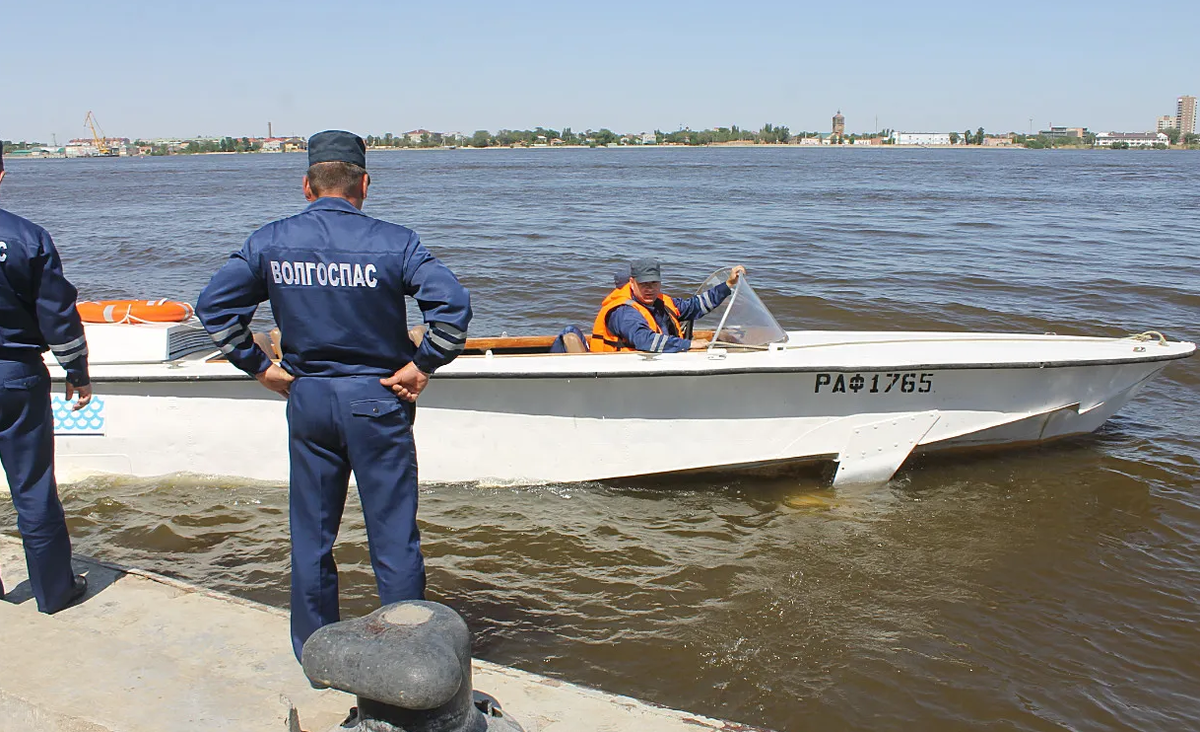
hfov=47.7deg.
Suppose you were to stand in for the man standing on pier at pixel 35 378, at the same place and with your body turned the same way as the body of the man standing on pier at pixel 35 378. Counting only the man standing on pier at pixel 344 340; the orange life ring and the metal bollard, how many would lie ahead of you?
1

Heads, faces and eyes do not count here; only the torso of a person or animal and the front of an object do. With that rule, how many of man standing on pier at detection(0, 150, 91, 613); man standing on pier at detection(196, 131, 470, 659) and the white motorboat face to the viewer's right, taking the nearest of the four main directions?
1

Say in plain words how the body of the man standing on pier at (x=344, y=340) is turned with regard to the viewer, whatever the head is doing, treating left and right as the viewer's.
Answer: facing away from the viewer

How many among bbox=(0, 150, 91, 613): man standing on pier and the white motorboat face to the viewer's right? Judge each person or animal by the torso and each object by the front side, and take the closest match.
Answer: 1

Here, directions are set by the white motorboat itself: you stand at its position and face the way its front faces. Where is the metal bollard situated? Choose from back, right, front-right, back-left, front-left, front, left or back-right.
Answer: right

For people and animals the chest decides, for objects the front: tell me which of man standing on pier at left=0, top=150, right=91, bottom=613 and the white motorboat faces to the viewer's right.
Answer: the white motorboat

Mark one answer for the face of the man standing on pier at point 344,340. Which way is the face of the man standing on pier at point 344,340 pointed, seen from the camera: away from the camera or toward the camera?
away from the camera

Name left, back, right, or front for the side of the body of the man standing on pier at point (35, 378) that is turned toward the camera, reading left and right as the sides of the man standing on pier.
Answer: back

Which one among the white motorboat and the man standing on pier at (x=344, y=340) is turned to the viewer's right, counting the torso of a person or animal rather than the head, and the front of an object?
the white motorboat

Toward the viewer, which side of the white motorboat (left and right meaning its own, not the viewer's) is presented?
right

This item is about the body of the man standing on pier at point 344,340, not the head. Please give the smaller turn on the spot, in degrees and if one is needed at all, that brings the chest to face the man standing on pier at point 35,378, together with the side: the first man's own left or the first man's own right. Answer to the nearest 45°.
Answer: approximately 45° to the first man's own left

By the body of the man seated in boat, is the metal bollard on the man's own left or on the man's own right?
on the man's own right

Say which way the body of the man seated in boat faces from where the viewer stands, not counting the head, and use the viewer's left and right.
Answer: facing the viewer and to the right of the viewer
